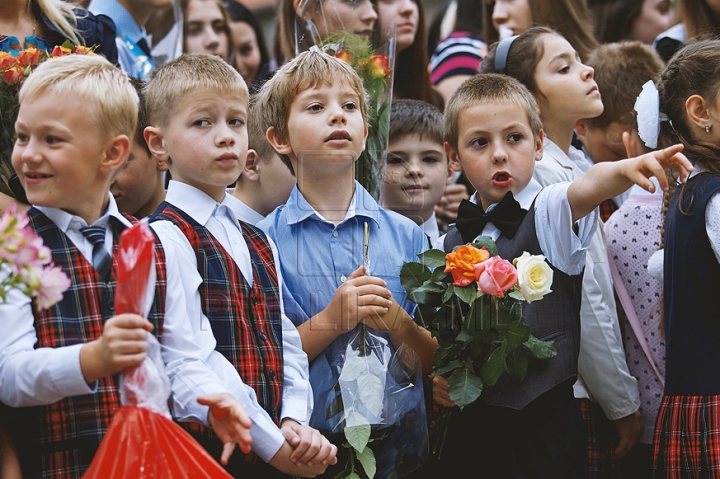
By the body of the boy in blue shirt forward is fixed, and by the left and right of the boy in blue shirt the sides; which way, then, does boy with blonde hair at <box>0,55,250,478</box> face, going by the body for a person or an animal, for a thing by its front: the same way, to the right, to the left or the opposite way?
the same way

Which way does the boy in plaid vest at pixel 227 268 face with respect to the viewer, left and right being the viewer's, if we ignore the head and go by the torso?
facing the viewer and to the right of the viewer

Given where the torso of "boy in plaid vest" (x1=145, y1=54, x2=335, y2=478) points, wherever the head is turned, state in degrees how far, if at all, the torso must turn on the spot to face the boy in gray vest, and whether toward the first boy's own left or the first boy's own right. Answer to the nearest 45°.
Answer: approximately 45° to the first boy's own left

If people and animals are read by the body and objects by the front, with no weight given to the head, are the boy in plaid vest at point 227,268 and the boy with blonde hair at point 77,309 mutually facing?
no

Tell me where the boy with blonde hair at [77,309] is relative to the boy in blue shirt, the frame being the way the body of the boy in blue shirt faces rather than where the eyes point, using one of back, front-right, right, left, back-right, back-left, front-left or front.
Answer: front-right

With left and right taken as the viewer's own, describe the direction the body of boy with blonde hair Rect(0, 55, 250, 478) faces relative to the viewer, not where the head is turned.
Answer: facing the viewer

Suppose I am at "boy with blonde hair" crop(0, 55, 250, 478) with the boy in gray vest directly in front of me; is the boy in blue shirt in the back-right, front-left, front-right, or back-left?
front-left

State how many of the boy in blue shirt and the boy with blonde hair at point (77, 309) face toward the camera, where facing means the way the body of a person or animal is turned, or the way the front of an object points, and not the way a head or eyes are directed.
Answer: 2

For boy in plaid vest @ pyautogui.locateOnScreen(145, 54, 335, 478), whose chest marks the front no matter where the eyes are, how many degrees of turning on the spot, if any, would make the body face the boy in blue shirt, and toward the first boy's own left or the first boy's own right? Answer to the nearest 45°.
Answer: approximately 90° to the first boy's own left

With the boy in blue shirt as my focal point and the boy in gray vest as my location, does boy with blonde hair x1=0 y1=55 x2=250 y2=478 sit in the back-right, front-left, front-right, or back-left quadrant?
front-left

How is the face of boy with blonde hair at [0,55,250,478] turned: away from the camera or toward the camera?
toward the camera

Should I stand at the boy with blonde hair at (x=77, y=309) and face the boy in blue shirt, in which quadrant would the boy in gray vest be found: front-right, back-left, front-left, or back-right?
front-right

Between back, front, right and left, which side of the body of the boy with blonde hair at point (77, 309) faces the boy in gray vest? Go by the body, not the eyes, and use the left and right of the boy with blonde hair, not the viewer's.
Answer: left
